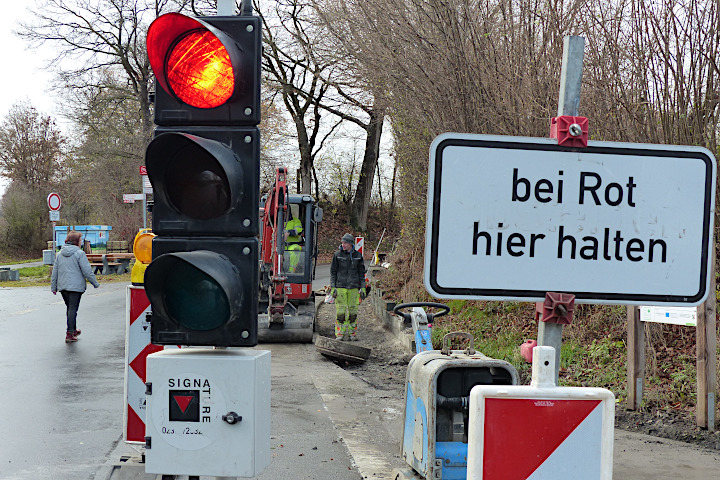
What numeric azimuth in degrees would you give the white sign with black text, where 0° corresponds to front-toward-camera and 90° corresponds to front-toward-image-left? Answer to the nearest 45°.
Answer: approximately 0°

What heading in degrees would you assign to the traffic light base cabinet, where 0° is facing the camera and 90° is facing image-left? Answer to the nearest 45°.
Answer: approximately 0°

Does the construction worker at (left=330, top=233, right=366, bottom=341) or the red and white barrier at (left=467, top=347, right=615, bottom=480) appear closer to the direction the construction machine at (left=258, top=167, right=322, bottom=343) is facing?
the red and white barrier

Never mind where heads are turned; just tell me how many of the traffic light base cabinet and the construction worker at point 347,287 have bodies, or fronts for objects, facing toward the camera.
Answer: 2
